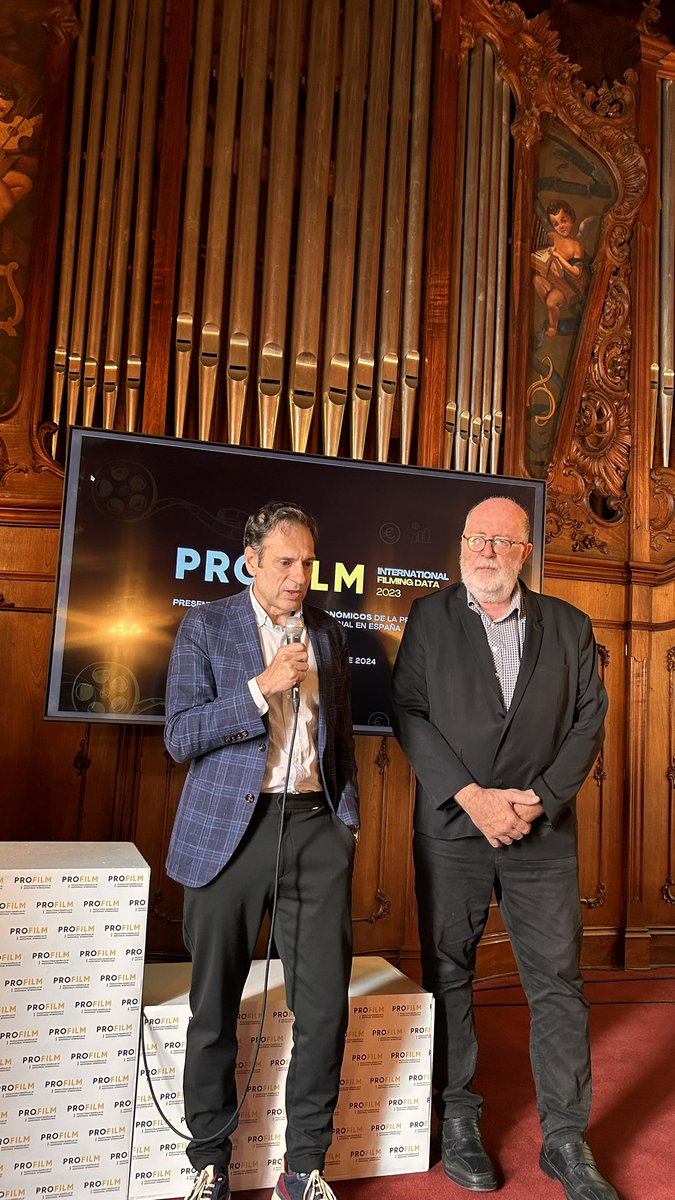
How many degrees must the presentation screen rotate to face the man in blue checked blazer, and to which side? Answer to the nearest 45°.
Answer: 0° — it already faces them

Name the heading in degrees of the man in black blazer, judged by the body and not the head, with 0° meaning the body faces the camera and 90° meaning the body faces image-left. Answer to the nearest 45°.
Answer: approximately 0°

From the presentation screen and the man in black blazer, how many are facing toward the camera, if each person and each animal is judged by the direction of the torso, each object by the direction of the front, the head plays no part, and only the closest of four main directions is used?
2

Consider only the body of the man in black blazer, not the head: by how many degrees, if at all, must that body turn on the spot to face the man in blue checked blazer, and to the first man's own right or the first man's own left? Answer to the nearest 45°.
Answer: approximately 45° to the first man's own right

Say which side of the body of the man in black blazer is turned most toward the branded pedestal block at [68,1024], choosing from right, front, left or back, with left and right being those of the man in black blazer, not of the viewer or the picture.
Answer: right
